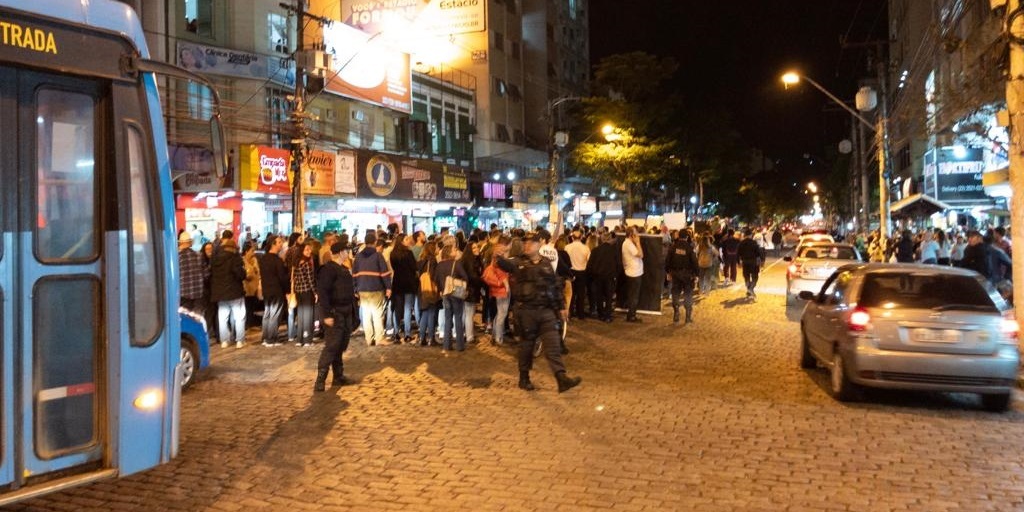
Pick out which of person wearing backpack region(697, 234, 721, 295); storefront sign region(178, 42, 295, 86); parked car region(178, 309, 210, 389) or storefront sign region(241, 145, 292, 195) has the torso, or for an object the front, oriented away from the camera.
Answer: the person wearing backpack

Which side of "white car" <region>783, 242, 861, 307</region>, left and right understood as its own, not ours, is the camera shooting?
back

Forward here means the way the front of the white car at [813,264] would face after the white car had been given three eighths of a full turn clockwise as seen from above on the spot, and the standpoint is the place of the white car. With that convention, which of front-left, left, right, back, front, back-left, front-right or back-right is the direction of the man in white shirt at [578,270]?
right

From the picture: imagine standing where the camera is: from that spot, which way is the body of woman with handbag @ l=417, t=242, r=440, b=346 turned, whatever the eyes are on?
away from the camera

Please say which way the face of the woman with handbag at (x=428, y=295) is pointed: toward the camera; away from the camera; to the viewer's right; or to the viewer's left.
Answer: away from the camera

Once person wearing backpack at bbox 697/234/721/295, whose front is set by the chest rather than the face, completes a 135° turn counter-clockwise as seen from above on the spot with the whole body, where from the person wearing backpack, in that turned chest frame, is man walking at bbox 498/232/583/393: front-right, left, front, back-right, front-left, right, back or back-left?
front-left

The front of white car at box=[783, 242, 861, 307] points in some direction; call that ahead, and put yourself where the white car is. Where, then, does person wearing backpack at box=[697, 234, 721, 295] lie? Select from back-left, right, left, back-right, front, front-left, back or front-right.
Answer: front-left

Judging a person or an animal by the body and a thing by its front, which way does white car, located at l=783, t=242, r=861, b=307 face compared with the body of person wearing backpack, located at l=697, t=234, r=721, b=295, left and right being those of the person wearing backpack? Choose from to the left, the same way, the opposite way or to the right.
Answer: the same way
